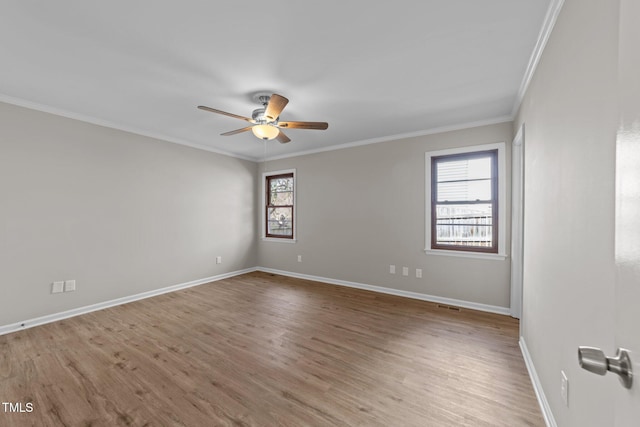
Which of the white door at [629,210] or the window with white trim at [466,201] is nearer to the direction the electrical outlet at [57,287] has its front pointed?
the white door

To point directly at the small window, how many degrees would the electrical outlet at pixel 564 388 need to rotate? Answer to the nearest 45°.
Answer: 0° — it already faces it

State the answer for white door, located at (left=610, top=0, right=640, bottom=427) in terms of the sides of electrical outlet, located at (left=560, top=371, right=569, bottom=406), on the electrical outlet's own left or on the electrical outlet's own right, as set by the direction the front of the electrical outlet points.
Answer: on the electrical outlet's own left

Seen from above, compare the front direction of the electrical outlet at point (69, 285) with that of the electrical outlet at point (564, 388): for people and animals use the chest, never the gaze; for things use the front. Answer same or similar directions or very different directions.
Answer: very different directions

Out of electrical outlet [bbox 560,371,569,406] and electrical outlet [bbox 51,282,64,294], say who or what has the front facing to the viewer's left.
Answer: electrical outlet [bbox 560,371,569,406]

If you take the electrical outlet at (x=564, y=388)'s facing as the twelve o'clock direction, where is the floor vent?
The floor vent is roughly at 2 o'clock from the electrical outlet.

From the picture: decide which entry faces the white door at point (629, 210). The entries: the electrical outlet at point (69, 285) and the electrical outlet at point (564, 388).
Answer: the electrical outlet at point (69, 285)

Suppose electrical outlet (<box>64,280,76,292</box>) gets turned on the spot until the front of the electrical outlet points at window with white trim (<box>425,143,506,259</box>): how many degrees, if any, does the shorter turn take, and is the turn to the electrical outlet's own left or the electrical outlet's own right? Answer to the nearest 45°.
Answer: approximately 45° to the electrical outlet's own left

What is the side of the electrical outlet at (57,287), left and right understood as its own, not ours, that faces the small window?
left

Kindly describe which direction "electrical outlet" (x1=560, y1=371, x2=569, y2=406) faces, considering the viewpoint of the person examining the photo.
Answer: facing to the left of the viewer

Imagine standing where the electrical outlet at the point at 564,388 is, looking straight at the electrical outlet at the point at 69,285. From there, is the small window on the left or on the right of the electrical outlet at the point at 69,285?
right
